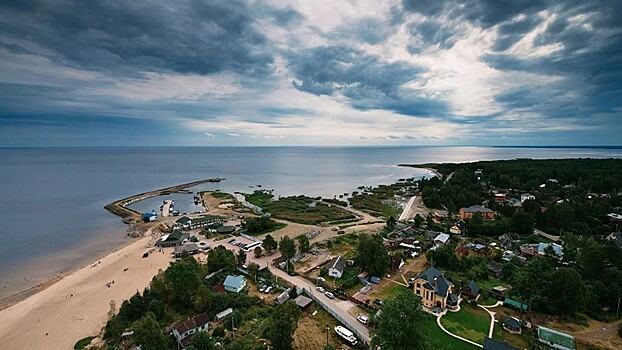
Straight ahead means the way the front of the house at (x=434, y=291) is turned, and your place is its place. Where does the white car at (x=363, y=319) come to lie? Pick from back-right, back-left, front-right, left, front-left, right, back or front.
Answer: front

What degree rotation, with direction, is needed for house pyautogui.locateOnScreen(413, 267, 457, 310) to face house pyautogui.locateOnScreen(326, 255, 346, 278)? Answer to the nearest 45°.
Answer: approximately 45° to its right

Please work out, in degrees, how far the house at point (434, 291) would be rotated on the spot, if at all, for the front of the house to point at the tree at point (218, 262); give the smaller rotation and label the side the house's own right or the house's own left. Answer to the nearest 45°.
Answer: approximately 45° to the house's own right

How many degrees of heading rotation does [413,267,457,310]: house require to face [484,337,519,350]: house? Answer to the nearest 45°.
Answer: approximately 90° to its left

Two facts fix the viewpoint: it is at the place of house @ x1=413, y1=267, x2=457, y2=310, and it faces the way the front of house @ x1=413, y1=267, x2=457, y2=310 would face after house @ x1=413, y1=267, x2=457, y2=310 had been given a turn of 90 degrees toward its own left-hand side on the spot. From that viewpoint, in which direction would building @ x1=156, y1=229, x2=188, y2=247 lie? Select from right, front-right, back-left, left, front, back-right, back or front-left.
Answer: back-right

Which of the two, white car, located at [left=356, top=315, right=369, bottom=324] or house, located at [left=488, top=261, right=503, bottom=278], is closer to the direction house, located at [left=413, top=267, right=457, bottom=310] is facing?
the white car

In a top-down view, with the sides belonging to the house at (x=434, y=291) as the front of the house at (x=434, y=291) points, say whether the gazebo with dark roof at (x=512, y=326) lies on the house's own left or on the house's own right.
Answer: on the house's own left

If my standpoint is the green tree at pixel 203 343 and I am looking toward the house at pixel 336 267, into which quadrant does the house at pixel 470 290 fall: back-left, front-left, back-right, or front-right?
front-right

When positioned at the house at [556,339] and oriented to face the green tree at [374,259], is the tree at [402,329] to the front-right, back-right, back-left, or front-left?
front-left
